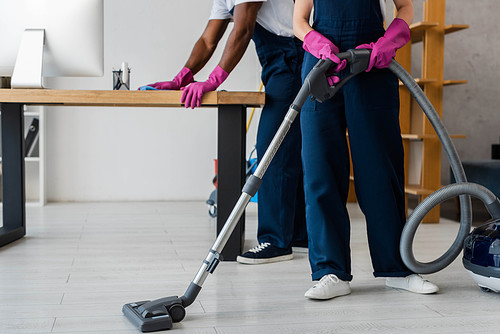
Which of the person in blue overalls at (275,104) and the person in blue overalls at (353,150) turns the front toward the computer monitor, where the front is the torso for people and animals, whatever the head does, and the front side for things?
the person in blue overalls at (275,104)

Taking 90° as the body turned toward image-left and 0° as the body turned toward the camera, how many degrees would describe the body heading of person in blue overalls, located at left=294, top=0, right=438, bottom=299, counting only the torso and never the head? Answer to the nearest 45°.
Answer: approximately 0°

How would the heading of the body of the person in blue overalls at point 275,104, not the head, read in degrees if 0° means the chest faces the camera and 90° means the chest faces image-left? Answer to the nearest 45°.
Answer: approximately 90°

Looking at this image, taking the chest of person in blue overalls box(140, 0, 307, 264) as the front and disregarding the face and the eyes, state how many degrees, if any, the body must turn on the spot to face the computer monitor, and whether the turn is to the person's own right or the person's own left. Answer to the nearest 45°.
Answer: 0° — they already face it

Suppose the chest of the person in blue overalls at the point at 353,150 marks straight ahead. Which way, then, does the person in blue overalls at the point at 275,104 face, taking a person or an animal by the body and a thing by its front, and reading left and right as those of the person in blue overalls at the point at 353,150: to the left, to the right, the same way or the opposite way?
to the right

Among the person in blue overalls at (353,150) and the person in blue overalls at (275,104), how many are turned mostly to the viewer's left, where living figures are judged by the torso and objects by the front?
1

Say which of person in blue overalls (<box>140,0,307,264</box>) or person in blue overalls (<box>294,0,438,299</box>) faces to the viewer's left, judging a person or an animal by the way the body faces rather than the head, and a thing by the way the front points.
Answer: person in blue overalls (<box>140,0,307,264</box>)

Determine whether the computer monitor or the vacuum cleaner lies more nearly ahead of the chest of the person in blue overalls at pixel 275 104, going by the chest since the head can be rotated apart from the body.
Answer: the computer monitor

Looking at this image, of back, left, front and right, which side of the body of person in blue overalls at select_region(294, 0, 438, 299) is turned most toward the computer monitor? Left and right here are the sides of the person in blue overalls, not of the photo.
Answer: right

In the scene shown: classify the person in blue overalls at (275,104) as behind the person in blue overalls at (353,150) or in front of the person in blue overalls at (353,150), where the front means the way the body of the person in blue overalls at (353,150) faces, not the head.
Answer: behind
